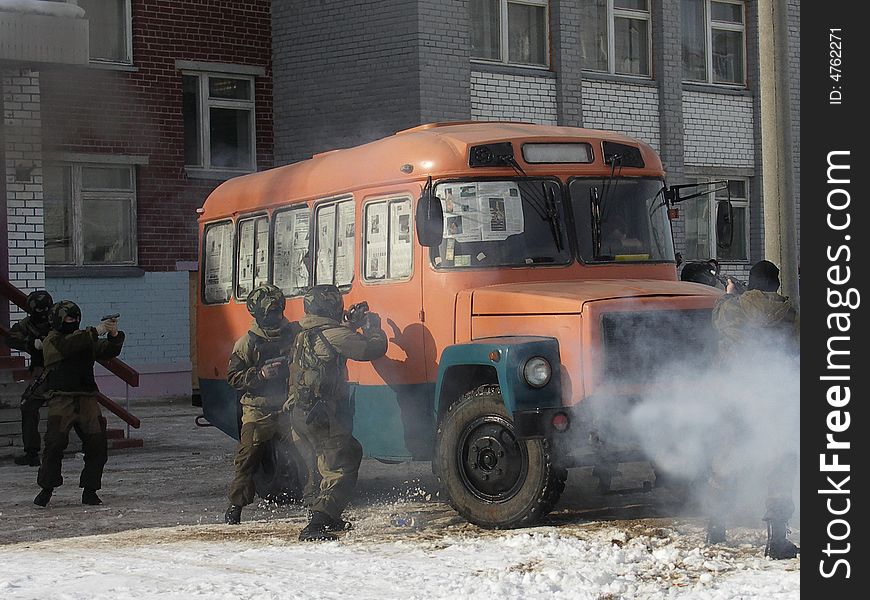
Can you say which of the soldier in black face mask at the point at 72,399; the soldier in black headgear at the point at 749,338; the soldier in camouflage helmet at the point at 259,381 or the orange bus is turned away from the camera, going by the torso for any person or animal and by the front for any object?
the soldier in black headgear at the point at 749,338

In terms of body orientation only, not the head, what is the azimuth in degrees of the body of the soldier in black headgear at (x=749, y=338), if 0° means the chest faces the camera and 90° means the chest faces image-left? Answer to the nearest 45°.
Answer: approximately 180°

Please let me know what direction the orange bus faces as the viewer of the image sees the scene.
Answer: facing the viewer and to the right of the viewer

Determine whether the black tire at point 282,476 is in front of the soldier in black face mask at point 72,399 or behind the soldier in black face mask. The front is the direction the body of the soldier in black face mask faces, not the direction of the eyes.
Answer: in front

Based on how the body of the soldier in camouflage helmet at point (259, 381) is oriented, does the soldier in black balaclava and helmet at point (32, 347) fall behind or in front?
behind

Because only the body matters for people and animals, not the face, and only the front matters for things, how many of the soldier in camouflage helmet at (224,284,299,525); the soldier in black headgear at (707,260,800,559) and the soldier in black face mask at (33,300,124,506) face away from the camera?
1

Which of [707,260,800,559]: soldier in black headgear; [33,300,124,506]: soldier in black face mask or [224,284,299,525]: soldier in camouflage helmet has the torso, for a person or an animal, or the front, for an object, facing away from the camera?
[707,260,800,559]: soldier in black headgear

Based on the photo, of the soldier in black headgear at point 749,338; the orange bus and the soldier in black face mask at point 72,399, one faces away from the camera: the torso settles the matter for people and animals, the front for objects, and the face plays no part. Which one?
the soldier in black headgear at point 749,338

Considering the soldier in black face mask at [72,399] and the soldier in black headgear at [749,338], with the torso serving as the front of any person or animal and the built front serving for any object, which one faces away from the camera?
the soldier in black headgear at [749,338]

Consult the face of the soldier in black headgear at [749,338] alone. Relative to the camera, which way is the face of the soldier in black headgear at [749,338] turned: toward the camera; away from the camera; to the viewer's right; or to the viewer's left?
away from the camera

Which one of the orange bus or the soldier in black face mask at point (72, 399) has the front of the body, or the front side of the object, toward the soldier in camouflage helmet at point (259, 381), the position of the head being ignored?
the soldier in black face mask at point (72, 399)

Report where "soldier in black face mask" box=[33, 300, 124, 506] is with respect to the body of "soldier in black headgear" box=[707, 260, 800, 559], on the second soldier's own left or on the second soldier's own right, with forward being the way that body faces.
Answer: on the second soldier's own left

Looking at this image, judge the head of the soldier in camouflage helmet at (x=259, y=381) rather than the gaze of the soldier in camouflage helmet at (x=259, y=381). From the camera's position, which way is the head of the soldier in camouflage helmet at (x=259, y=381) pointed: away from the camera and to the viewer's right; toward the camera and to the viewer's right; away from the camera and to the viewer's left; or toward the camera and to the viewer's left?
toward the camera and to the viewer's right

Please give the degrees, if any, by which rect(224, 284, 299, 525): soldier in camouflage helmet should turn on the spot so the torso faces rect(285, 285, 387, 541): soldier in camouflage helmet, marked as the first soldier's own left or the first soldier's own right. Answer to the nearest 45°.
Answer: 0° — they already face them

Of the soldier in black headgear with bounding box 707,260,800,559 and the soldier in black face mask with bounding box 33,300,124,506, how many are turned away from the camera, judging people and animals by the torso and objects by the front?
1
